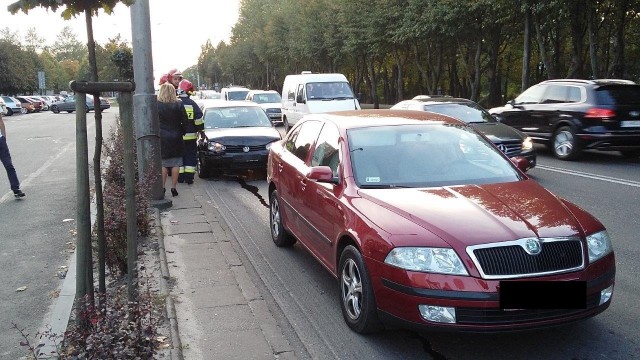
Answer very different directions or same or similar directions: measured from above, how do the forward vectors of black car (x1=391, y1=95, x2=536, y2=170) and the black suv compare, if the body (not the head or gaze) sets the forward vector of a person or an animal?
very different directions

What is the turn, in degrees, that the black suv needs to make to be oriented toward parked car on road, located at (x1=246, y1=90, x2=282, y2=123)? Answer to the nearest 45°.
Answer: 0° — it already faces it

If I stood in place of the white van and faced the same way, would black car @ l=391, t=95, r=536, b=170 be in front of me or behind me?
in front

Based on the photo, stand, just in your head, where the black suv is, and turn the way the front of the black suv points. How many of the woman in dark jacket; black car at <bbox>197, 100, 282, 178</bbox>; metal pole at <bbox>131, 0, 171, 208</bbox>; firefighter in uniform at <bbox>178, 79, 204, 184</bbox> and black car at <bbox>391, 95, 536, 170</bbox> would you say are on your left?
5

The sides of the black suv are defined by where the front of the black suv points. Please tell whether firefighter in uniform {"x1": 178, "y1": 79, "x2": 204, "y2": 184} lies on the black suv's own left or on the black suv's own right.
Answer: on the black suv's own left

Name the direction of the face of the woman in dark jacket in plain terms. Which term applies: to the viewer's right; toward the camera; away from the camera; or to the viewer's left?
away from the camera

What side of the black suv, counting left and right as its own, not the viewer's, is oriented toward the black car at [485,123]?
left

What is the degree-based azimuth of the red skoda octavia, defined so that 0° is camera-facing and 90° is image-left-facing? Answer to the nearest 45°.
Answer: approximately 315°

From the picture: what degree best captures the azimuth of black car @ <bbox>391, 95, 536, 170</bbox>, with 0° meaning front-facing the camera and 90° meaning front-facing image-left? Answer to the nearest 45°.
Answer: approximately 315°
